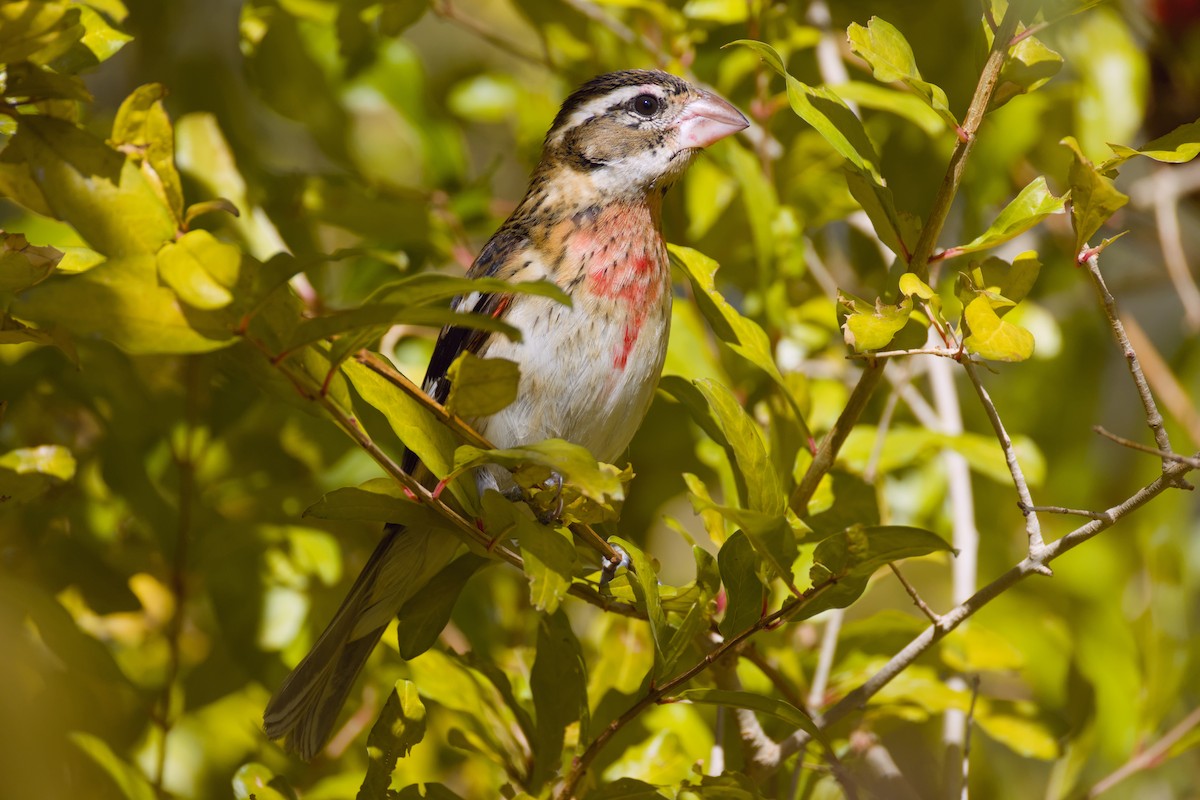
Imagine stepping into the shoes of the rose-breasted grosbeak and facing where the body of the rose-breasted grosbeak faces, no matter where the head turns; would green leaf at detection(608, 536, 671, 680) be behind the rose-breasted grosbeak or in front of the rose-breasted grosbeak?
in front

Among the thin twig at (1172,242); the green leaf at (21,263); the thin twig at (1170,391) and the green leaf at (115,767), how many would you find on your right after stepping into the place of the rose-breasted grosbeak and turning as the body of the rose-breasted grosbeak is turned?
2

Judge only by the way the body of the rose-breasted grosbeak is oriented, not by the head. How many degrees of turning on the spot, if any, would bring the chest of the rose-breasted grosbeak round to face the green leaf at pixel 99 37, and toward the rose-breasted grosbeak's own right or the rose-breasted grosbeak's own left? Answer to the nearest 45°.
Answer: approximately 90° to the rose-breasted grosbeak's own right

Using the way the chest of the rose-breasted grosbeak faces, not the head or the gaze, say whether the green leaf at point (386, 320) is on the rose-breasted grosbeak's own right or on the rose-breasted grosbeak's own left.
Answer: on the rose-breasted grosbeak's own right

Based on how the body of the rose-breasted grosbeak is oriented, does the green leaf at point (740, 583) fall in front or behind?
in front

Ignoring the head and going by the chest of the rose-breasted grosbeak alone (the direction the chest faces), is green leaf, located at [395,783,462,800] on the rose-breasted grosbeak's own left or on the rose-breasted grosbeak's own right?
on the rose-breasted grosbeak's own right

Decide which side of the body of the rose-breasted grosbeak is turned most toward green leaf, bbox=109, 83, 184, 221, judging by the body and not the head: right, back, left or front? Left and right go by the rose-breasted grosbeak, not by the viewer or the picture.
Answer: right

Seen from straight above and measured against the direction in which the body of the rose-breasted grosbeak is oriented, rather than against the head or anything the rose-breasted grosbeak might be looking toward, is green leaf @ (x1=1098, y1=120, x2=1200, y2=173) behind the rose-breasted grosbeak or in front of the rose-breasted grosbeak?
in front

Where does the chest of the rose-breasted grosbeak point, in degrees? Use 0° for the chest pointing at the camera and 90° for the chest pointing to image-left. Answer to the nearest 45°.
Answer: approximately 315°

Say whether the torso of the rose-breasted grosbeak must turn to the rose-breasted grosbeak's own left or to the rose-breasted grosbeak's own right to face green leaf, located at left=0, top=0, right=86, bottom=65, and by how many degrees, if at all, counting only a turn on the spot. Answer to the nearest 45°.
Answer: approximately 90° to the rose-breasted grosbeak's own right

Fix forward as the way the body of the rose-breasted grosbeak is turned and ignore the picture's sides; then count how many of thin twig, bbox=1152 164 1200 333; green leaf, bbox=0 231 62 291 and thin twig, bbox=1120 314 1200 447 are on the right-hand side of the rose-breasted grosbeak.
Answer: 1

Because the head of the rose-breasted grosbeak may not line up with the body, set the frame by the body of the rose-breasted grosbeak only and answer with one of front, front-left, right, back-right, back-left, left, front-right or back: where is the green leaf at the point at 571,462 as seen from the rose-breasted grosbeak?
front-right

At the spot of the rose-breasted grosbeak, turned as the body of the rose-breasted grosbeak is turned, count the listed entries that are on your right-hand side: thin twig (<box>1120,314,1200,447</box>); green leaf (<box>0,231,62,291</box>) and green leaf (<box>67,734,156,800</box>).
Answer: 2
